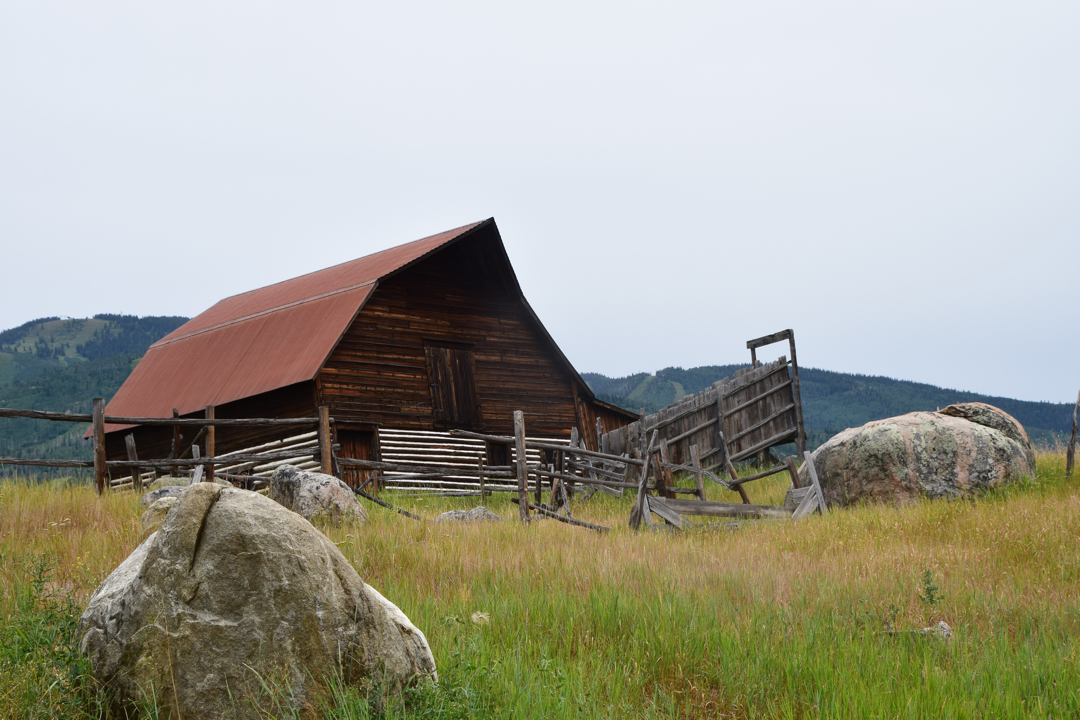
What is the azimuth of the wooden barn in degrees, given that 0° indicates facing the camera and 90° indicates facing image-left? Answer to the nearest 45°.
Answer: approximately 315°

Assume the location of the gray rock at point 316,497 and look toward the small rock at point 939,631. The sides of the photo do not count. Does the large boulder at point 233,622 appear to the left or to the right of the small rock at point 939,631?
right

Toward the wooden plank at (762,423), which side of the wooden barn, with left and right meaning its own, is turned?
front

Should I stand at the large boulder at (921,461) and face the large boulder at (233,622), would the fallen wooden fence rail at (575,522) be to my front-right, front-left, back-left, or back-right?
front-right

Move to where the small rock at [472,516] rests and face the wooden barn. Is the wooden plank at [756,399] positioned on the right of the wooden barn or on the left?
right

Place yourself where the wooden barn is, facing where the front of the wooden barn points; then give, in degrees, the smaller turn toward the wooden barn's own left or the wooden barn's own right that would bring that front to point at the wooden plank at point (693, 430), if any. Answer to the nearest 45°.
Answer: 0° — it already faces it

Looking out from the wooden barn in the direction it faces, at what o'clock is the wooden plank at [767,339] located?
The wooden plank is roughly at 11 o'clock from the wooden barn.

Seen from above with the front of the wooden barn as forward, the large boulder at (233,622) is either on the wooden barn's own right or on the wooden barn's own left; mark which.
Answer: on the wooden barn's own right

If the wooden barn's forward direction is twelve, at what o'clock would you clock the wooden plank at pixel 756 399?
The wooden plank is roughly at 11 o'clock from the wooden barn.

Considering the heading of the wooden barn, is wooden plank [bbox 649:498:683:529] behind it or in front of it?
in front

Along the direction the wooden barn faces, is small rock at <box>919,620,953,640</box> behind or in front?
in front
